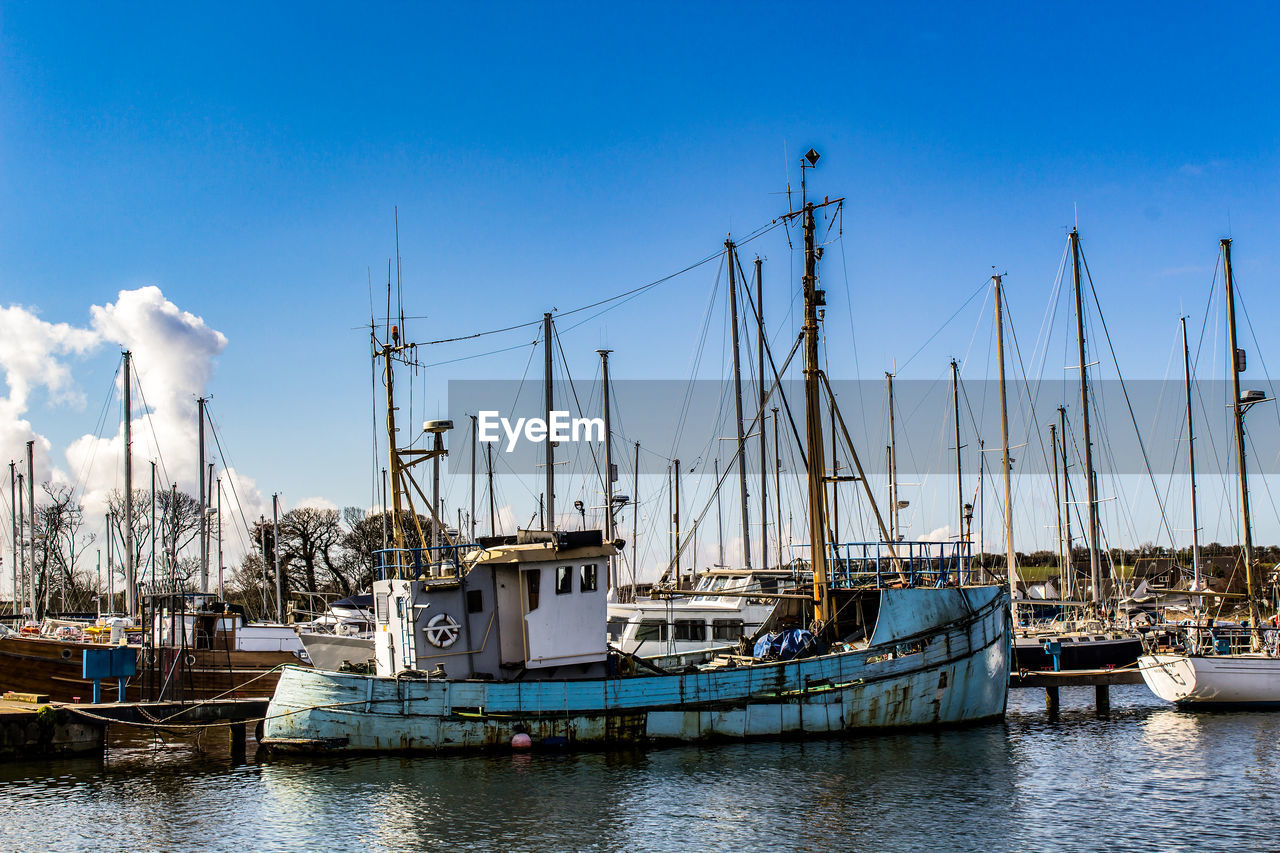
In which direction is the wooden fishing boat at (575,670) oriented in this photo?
to the viewer's right

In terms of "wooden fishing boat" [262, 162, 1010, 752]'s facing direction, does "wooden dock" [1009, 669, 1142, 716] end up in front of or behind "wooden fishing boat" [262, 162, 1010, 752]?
in front

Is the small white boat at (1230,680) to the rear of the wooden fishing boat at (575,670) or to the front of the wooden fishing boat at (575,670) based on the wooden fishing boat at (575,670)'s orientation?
to the front

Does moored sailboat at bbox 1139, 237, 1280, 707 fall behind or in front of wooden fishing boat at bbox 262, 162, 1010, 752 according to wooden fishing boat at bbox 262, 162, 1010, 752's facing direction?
in front

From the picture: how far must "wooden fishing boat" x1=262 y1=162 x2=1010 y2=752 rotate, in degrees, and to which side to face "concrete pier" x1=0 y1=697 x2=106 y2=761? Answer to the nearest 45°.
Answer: approximately 180°

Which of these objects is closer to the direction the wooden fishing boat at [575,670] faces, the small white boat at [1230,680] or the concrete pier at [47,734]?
the small white boat

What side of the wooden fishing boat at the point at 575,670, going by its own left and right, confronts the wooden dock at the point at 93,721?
back

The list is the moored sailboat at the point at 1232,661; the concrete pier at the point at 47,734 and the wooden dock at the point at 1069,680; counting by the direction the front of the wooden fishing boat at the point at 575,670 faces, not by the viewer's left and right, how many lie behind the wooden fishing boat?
1

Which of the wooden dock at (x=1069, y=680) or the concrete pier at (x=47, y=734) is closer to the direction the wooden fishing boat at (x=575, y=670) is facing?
the wooden dock

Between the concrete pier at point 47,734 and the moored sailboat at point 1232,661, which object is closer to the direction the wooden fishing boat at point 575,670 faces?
the moored sailboat

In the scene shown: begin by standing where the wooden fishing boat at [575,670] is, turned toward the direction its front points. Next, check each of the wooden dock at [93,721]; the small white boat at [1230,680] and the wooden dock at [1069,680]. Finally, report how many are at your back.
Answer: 1

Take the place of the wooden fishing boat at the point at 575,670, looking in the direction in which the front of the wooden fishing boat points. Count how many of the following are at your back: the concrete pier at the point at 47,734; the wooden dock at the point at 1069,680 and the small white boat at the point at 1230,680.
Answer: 1

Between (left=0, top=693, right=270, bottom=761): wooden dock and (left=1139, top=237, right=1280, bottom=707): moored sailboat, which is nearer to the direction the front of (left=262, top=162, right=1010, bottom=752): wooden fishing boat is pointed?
the moored sailboat

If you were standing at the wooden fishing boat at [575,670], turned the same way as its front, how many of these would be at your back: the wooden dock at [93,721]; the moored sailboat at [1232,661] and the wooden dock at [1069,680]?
1
